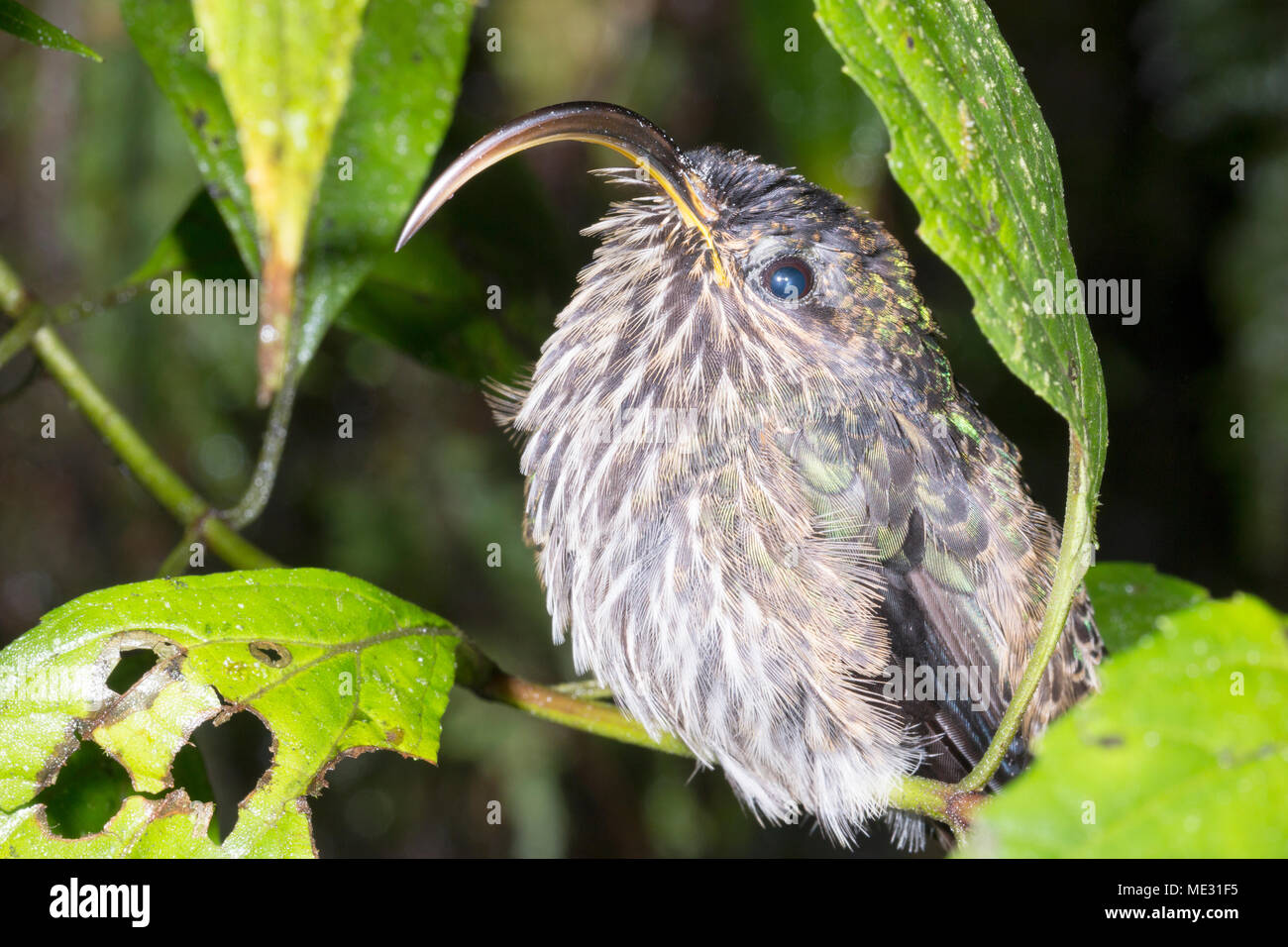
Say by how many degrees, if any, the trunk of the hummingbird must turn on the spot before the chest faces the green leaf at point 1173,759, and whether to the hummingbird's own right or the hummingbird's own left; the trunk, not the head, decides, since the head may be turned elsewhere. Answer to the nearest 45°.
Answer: approximately 45° to the hummingbird's own left

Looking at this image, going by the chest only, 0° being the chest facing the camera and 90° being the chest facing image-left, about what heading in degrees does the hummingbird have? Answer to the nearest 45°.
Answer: approximately 45°

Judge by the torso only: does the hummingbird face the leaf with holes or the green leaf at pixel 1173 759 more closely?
the leaf with holes

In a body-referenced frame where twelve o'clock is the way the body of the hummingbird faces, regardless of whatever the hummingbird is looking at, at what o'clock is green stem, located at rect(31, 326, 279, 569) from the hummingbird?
The green stem is roughly at 1 o'clock from the hummingbird.

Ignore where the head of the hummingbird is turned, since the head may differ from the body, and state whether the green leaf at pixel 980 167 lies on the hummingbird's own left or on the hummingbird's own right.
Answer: on the hummingbird's own left
